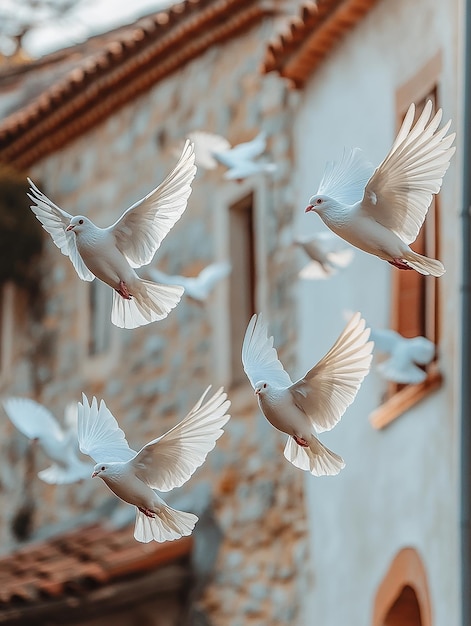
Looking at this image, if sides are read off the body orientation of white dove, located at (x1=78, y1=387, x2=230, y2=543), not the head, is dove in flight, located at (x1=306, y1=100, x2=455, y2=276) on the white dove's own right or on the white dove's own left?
on the white dove's own left

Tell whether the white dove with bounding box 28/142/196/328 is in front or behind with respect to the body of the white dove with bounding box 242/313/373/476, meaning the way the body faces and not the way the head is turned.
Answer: in front

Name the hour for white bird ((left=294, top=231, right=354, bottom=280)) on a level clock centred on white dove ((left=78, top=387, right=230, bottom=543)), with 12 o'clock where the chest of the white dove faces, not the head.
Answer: The white bird is roughly at 5 o'clock from the white dove.

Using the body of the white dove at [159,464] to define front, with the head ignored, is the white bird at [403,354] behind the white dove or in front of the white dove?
behind

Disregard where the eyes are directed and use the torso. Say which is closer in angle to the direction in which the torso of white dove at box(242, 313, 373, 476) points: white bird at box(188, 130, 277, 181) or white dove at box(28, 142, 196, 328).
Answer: the white dove

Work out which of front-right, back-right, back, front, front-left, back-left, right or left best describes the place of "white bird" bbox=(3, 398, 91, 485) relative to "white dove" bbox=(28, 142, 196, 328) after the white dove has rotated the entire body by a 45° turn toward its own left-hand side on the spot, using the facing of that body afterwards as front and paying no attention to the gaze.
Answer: back

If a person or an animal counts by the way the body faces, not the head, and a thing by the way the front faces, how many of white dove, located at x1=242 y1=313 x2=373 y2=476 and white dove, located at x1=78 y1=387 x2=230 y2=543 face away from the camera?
0

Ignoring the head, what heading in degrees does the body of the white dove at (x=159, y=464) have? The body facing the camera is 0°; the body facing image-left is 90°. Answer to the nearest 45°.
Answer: approximately 45°

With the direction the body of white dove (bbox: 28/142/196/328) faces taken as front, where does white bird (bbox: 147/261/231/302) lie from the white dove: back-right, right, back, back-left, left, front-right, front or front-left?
back-right
